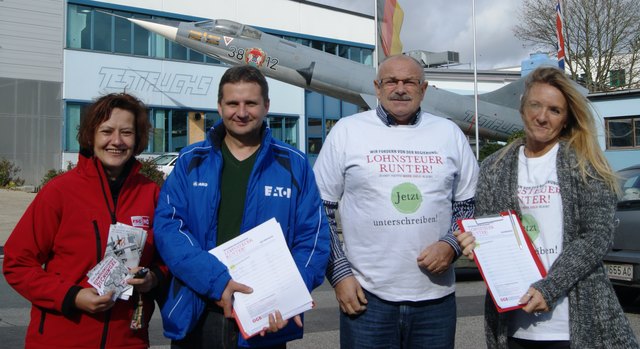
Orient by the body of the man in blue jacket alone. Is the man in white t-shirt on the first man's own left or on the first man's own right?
on the first man's own left

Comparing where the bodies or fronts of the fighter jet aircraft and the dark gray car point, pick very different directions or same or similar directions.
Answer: very different directions

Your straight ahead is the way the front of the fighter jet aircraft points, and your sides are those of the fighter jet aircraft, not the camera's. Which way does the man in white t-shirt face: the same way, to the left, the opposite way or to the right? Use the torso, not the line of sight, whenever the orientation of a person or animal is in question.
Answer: to the left

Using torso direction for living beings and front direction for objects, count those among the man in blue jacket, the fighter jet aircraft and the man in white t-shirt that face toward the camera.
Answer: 2

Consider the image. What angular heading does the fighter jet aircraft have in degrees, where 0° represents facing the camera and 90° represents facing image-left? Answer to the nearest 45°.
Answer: approximately 90°

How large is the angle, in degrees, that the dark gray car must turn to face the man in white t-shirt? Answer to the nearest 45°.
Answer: approximately 135° to its right

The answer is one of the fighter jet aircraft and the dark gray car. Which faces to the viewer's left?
the fighter jet aircraft

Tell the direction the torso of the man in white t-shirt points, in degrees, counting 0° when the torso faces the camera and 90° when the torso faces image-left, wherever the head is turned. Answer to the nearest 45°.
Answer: approximately 0°

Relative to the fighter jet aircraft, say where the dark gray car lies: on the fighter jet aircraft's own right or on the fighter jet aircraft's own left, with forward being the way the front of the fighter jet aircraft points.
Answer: on the fighter jet aircraft's own left
